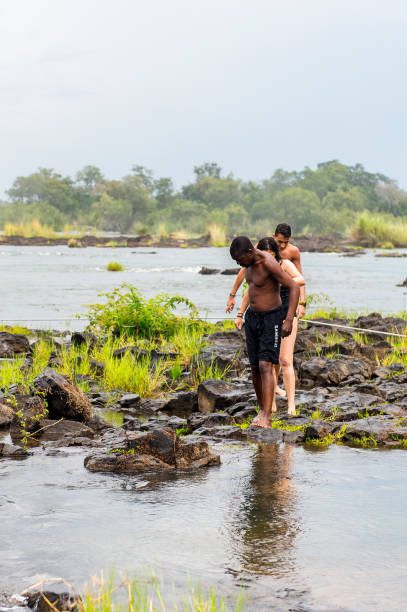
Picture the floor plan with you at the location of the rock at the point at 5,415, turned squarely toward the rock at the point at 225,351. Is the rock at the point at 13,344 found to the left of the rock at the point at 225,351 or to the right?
left

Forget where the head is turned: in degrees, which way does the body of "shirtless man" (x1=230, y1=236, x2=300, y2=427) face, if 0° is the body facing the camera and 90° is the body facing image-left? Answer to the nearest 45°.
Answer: approximately 45°

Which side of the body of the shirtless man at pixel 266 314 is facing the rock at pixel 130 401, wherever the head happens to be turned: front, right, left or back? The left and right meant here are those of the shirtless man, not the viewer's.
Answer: right

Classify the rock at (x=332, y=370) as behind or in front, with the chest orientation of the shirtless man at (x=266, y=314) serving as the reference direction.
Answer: behind

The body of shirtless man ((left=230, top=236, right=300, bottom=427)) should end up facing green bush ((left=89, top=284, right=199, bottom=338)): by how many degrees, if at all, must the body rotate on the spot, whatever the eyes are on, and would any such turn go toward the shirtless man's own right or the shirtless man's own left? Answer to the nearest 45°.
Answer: approximately 135° to the shirtless man's own right

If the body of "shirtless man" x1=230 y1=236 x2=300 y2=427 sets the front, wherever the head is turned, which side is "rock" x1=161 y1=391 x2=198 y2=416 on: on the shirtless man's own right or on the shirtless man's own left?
on the shirtless man's own right

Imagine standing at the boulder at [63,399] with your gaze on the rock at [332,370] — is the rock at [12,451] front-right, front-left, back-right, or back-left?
back-right

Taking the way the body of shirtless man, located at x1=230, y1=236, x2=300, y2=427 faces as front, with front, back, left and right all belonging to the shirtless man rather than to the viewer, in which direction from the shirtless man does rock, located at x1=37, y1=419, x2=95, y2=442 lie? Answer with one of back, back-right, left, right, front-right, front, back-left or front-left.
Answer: front-right

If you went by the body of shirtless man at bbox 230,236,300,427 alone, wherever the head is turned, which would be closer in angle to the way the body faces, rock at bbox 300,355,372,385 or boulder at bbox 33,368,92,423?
the boulder

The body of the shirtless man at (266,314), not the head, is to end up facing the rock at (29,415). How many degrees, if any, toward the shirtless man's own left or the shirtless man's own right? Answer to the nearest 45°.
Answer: approximately 45° to the shirtless man's own right

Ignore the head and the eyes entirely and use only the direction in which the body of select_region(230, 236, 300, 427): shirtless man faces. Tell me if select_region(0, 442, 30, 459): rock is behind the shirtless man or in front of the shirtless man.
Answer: in front

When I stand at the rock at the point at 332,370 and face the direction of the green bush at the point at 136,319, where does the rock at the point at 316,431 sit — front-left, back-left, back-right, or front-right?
back-left

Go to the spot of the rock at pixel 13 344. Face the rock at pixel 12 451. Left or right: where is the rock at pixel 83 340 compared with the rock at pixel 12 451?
left

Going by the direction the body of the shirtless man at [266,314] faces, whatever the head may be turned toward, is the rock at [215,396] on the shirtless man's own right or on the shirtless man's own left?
on the shirtless man's own right

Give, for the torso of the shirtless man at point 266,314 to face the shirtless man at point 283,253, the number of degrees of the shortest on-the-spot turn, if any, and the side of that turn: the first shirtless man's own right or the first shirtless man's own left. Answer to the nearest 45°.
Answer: approximately 135° to the first shirtless man's own right
